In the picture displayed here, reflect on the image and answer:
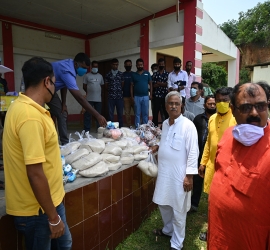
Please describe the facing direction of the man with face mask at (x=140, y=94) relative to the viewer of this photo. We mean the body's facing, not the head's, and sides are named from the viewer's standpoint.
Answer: facing the viewer

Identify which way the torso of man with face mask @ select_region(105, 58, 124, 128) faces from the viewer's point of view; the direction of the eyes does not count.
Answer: toward the camera

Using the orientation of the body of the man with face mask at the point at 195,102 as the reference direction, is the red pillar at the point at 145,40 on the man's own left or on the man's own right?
on the man's own right

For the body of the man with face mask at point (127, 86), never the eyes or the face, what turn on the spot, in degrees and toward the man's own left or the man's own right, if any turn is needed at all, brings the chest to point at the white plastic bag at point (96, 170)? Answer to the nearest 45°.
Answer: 0° — they already face it

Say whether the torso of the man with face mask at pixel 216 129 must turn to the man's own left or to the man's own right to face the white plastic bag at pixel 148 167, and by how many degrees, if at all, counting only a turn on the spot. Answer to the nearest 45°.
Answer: approximately 90° to the man's own right

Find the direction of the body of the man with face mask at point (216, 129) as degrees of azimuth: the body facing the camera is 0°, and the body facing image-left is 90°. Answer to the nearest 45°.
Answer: approximately 0°

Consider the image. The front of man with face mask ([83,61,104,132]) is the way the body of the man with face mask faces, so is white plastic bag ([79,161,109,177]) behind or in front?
in front

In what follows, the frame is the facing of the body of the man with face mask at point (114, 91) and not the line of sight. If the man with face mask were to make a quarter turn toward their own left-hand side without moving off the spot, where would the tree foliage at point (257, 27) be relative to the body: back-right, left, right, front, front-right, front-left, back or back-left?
front-left

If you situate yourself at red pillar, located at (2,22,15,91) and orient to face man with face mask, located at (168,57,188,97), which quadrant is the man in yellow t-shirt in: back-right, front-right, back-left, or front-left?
front-right

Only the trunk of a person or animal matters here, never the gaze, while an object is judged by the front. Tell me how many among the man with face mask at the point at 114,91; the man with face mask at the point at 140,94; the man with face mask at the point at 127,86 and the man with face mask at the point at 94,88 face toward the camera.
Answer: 4

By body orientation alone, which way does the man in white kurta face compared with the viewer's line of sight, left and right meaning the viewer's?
facing the viewer and to the left of the viewer

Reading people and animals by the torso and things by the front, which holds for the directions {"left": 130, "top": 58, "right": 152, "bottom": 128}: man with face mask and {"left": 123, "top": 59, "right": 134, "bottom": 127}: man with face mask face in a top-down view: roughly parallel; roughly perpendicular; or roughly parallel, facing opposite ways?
roughly parallel

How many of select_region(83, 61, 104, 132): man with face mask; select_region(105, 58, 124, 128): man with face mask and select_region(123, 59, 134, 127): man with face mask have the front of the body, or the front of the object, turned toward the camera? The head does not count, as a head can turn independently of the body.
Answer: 3

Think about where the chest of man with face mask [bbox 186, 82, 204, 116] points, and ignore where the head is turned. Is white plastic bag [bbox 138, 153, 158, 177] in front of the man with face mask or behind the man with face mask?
in front

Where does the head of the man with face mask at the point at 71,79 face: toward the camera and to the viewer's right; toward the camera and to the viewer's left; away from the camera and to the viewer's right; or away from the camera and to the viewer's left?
toward the camera and to the viewer's right

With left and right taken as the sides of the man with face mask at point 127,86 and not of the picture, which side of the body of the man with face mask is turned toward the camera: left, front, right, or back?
front

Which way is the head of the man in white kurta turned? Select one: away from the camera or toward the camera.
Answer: toward the camera

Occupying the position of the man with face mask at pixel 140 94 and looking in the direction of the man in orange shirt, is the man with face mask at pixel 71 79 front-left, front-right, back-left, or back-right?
front-right
